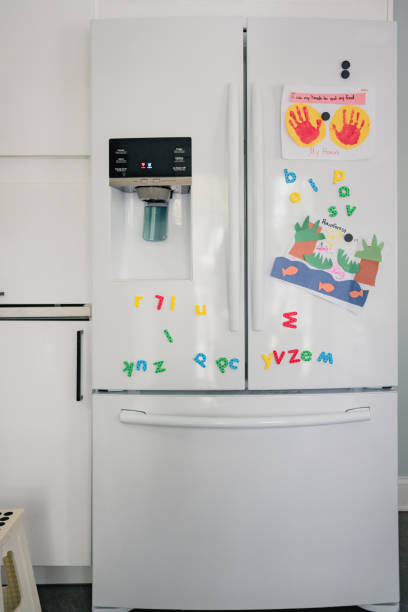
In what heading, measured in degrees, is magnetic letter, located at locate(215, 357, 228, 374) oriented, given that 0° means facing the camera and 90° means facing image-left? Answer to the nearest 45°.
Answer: approximately 0°

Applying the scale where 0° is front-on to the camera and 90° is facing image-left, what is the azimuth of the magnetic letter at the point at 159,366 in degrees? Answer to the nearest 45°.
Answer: approximately 0°
